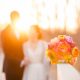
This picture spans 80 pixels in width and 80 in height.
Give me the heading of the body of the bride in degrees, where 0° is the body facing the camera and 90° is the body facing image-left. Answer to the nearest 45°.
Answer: approximately 0°
